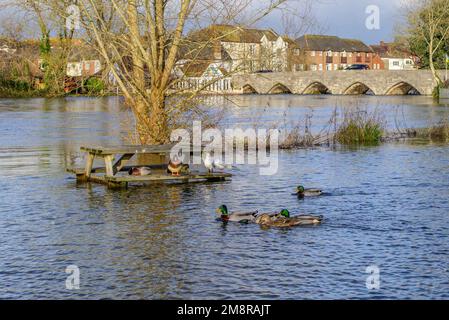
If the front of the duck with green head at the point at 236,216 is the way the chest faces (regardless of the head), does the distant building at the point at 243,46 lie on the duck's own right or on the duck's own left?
on the duck's own right

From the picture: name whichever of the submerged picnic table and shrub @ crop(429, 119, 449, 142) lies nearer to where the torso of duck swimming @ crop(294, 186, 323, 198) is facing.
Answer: the submerged picnic table

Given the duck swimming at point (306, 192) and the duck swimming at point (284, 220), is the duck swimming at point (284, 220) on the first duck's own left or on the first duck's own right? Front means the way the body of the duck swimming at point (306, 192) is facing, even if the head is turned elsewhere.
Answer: on the first duck's own left

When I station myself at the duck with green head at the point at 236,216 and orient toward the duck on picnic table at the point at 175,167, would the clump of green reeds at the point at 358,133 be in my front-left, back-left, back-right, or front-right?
front-right

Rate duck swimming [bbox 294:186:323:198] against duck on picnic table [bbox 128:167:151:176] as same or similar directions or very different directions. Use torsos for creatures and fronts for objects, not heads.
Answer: same or similar directions

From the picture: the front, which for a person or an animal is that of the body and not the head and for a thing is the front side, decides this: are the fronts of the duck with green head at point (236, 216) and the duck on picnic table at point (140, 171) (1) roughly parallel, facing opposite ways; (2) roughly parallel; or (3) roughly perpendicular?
roughly parallel

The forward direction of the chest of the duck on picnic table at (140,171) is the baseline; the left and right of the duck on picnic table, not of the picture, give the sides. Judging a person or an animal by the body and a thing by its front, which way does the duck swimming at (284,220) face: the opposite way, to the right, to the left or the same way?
the same way

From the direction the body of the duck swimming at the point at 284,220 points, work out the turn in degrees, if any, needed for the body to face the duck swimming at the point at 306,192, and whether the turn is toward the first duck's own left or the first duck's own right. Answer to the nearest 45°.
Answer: approximately 90° to the first duck's own right

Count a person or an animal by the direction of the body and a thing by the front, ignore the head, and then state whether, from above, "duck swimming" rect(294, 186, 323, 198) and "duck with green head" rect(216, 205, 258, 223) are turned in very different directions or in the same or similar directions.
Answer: same or similar directions

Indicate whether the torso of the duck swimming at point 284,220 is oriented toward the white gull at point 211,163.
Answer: no

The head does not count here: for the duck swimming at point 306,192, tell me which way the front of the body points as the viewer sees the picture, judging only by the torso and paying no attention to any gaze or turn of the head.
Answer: to the viewer's left

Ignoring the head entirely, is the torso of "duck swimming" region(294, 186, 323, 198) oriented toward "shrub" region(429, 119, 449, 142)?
no

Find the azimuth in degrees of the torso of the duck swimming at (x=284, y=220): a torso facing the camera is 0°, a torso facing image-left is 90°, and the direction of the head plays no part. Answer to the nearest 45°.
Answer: approximately 90°

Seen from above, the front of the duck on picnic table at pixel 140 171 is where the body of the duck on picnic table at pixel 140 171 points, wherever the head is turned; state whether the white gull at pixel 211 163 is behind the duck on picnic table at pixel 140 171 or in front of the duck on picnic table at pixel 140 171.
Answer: behind

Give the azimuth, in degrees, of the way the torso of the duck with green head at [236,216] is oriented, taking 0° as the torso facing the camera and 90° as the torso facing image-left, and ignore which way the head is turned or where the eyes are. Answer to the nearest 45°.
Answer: approximately 90°

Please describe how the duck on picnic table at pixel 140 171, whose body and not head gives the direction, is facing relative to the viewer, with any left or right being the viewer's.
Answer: facing to the left of the viewer
